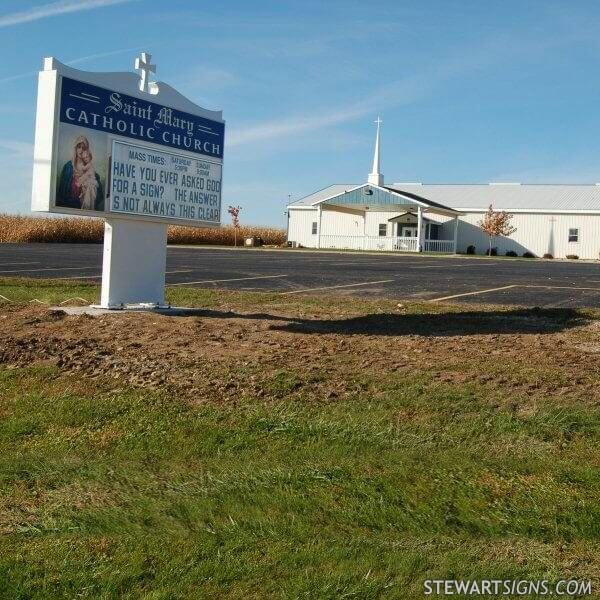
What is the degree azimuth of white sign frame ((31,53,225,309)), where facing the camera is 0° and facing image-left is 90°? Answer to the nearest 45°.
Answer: approximately 315°
